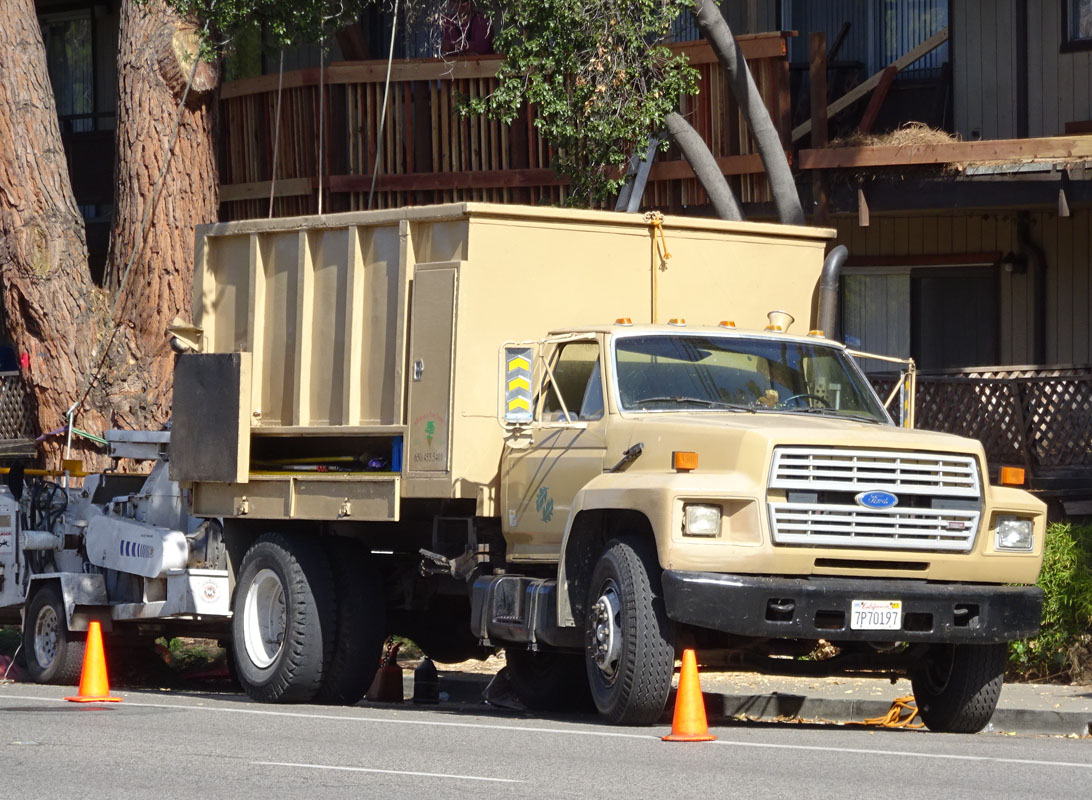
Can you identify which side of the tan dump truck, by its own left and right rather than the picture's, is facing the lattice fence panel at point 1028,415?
left

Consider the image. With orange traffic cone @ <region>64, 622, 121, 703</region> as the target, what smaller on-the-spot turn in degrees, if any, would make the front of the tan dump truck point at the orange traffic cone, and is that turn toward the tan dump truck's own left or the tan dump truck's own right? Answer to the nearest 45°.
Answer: approximately 135° to the tan dump truck's own right

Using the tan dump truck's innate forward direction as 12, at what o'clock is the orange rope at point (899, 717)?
The orange rope is roughly at 10 o'clock from the tan dump truck.

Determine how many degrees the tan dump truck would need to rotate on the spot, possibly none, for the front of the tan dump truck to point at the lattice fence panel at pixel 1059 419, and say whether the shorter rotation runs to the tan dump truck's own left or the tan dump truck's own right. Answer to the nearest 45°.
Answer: approximately 90° to the tan dump truck's own left

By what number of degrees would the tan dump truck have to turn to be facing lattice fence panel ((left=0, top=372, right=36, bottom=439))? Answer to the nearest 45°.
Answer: approximately 180°

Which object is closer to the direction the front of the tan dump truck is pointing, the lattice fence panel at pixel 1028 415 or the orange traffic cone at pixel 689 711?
the orange traffic cone

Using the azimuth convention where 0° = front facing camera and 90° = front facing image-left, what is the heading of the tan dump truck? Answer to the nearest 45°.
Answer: approximately 315°

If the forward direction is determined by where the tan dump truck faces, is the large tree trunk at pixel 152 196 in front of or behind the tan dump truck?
behind
